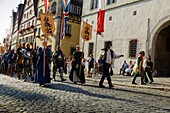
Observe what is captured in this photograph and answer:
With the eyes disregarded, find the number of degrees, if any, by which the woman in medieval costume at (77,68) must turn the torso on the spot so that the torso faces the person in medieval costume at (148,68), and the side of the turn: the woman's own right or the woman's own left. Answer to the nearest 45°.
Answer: approximately 90° to the woman's own left

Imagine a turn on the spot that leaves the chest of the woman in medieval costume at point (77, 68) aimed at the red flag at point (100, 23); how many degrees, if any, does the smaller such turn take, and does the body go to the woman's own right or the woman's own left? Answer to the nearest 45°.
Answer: approximately 135° to the woman's own left

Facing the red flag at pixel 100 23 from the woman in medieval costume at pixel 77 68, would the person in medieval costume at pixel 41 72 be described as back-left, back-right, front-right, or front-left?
back-left

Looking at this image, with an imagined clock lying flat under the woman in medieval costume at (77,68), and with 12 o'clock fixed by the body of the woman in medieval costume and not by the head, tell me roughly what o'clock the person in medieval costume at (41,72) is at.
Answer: The person in medieval costume is roughly at 3 o'clock from the woman in medieval costume.

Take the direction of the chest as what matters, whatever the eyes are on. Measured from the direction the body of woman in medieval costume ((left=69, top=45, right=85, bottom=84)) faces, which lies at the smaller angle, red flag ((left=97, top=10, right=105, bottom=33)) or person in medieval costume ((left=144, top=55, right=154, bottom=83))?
the person in medieval costume

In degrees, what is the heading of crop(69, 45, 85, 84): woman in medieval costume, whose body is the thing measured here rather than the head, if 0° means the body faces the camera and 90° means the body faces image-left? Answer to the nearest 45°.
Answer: approximately 315°

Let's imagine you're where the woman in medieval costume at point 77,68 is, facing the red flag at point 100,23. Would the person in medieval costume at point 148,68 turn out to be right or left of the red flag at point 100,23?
right

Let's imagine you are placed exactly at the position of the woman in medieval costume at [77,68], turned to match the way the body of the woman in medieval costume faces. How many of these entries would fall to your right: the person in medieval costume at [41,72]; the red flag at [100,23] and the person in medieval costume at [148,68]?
1
